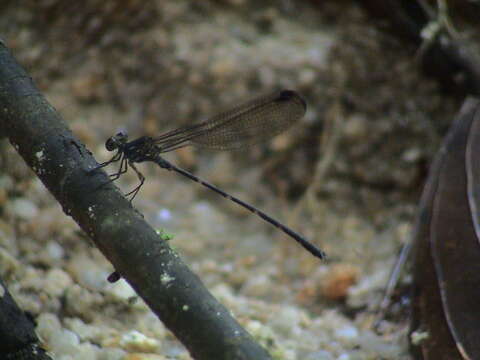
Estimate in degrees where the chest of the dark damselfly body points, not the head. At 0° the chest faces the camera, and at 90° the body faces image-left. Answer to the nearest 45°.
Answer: approximately 90°
